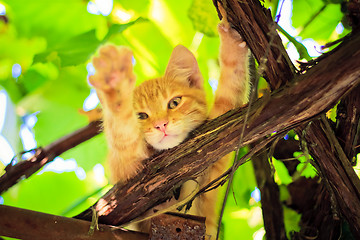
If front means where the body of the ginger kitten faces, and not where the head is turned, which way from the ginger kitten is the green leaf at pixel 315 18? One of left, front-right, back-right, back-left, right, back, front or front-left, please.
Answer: left

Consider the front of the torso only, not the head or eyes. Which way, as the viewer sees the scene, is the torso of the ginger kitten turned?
toward the camera
